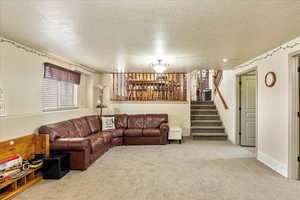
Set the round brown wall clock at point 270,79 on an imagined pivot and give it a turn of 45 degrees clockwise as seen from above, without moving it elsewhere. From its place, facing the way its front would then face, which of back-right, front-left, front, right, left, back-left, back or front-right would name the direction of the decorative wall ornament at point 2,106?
front-left

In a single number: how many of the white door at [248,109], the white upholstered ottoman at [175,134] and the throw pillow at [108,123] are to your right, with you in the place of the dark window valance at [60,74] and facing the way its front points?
0

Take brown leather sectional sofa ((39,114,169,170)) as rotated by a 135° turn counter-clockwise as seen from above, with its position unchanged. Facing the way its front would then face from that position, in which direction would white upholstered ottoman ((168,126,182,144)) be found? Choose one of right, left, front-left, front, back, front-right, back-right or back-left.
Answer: right

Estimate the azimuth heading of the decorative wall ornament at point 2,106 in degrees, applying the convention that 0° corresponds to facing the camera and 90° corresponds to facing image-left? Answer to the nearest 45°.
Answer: approximately 315°

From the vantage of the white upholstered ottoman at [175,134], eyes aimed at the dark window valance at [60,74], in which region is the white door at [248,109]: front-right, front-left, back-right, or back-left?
back-left

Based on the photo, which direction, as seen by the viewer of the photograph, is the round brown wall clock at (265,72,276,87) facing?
facing the viewer and to the left of the viewer

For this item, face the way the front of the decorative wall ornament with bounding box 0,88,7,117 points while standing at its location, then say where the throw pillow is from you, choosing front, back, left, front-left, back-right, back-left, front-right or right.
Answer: left

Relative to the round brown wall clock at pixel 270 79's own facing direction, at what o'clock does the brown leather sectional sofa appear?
The brown leather sectional sofa is roughly at 1 o'clock from the round brown wall clock.

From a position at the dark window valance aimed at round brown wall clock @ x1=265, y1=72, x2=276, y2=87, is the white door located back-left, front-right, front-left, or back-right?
front-left

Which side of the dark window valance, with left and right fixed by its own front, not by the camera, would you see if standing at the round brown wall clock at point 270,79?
front

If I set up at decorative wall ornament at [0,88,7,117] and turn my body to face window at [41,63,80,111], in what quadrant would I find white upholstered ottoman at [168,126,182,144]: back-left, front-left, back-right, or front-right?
front-right

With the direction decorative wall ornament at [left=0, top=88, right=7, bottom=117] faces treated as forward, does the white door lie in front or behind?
in front

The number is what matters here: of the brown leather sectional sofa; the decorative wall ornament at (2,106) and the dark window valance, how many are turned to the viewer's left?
0

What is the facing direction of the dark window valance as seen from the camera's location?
facing the viewer and to the right of the viewer

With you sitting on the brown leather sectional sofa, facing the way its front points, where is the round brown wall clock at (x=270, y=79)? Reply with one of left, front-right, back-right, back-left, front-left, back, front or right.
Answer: front

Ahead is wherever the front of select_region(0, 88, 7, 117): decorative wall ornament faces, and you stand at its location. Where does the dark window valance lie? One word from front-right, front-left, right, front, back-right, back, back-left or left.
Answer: left
